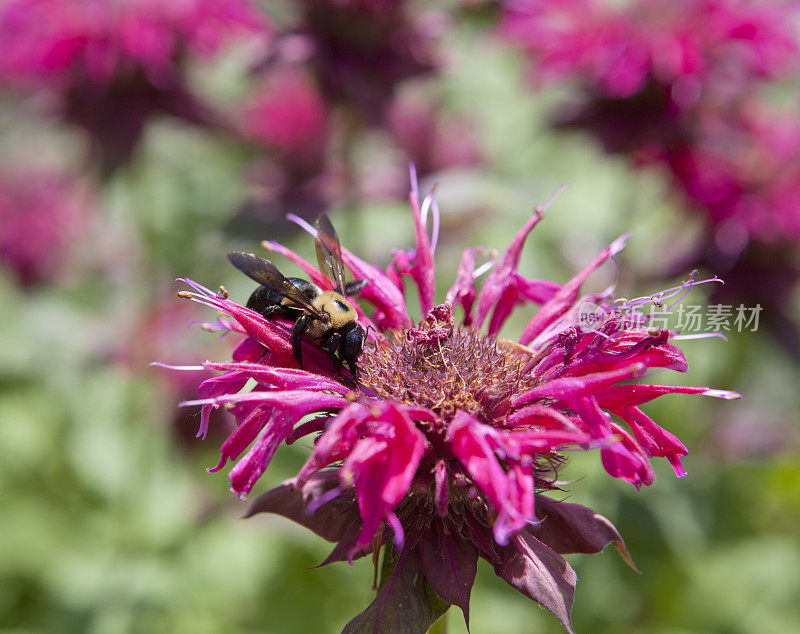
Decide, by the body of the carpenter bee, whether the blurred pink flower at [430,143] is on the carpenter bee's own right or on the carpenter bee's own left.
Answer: on the carpenter bee's own left

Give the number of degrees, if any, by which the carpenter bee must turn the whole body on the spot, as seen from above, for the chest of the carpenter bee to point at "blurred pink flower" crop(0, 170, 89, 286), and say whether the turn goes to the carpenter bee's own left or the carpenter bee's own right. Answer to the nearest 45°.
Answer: approximately 180°

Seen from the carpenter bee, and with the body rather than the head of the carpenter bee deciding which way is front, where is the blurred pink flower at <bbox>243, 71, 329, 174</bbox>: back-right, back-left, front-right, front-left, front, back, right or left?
back-left
